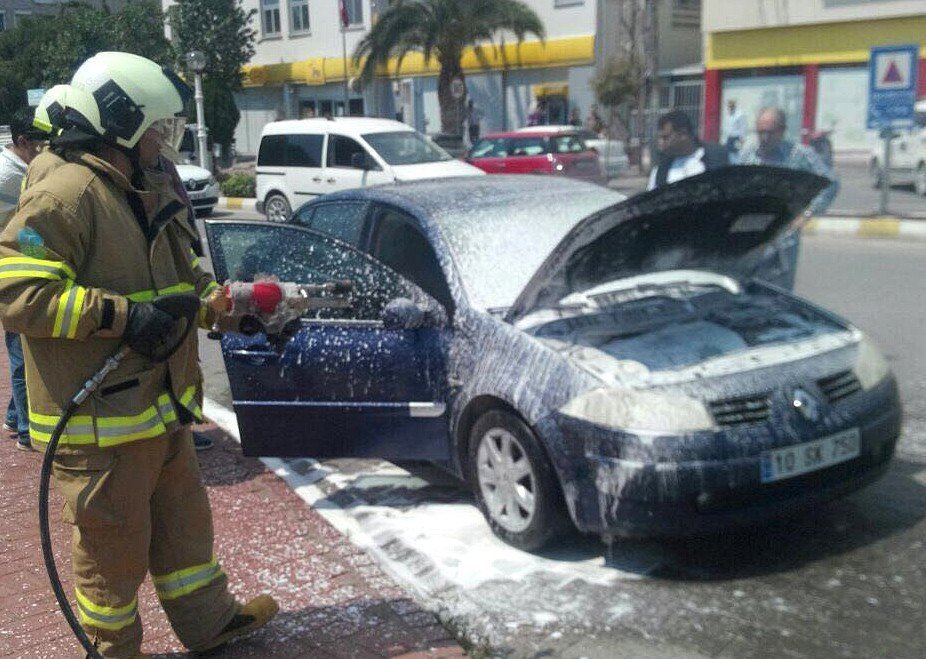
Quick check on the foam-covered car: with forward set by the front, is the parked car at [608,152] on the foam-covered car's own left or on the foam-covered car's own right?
on the foam-covered car's own left

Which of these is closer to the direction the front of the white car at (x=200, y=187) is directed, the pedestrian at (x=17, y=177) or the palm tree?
the pedestrian

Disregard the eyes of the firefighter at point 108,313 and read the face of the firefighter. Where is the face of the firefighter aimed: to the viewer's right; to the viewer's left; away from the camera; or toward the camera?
to the viewer's right

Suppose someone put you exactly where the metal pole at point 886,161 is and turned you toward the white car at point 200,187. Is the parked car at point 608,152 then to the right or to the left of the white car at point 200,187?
right

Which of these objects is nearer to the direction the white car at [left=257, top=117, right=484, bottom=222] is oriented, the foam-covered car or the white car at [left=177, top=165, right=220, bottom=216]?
the foam-covered car

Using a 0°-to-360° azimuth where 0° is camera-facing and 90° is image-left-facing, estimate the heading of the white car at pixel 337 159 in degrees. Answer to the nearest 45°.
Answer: approximately 315°

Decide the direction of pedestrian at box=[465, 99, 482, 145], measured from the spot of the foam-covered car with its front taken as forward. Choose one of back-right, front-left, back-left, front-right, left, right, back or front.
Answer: back-left

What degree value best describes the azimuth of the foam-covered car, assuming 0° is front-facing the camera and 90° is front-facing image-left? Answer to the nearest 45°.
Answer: approximately 315°
